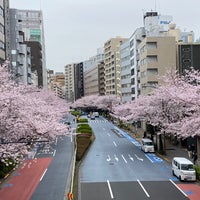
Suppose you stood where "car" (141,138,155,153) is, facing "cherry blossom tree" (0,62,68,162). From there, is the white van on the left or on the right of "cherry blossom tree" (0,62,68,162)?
left

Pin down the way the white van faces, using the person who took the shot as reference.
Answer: facing the viewer and to the right of the viewer

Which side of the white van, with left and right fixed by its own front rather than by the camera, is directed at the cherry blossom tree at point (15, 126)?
right

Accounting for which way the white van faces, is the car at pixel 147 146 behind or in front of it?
behind

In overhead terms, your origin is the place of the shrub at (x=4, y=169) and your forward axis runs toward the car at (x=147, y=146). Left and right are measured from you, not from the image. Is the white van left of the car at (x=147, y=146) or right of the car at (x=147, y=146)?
right

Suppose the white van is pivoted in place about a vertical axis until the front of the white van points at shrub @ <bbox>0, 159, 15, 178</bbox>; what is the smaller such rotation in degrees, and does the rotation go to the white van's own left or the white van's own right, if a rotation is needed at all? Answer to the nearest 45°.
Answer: approximately 135° to the white van's own right
